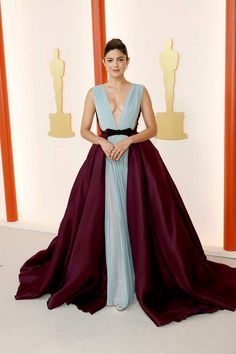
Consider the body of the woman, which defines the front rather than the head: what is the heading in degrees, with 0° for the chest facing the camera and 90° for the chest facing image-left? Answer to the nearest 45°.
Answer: approximately 0°
